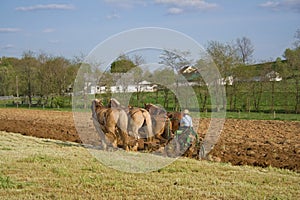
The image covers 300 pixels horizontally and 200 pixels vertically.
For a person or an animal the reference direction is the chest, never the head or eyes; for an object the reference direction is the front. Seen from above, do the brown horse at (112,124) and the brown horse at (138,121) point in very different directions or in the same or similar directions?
same or similar directions

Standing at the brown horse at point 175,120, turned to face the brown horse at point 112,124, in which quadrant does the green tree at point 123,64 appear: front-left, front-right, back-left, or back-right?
front-right

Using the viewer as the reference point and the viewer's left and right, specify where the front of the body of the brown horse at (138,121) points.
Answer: facing away from the viewer and to the left of the viewer

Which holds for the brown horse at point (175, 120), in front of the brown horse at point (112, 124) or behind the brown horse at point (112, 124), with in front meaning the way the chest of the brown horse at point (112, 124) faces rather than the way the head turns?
behind

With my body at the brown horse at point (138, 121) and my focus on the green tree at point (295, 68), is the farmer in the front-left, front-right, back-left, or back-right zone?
front-right

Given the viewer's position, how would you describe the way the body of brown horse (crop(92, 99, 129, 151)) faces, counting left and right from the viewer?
facing away from the viewer and to the left of the viewer

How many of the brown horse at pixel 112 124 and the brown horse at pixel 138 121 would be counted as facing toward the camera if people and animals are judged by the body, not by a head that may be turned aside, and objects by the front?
0

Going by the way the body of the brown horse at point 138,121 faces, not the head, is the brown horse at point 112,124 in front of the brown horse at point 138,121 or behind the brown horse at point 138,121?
in front

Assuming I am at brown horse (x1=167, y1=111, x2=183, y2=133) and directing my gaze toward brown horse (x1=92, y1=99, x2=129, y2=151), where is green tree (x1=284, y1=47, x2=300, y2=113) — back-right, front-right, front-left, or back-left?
back-right

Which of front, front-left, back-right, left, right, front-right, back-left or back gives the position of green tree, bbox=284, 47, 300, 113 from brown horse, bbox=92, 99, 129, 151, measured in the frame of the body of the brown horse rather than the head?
right
